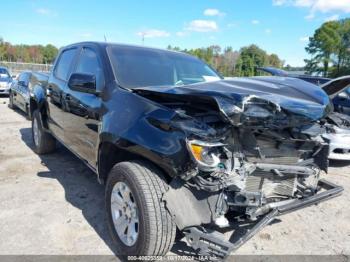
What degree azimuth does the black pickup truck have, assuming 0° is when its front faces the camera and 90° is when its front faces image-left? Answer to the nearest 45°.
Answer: approximately 315°

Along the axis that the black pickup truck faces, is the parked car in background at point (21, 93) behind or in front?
behind

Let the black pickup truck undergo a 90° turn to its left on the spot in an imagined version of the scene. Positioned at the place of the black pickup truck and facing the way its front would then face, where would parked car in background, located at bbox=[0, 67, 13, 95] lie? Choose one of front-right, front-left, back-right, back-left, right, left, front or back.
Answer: left
